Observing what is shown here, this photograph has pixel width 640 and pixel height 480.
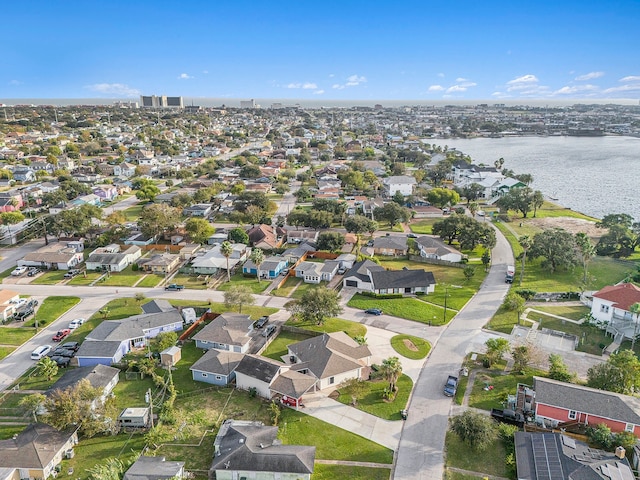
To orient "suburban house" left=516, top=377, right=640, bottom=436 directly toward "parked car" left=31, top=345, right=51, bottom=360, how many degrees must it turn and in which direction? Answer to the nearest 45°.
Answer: approximately 90° to its right

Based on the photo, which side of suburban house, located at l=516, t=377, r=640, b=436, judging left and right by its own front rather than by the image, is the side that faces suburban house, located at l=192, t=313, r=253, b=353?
front

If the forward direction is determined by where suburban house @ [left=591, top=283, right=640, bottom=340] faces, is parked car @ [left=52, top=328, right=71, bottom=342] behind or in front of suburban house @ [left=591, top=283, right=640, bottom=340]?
in front

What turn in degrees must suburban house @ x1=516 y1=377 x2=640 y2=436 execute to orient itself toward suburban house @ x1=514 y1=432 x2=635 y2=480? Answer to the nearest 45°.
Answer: approximately 90° to its left

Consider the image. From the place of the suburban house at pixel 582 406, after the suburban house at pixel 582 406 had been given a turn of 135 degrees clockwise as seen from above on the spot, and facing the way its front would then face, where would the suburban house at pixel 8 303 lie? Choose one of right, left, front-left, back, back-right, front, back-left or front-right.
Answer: back-left

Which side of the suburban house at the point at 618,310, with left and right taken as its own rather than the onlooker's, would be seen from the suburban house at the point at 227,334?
front

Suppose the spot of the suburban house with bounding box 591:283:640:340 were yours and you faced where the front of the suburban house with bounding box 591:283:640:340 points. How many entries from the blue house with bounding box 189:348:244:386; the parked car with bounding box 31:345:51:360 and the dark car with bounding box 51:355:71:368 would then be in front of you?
3

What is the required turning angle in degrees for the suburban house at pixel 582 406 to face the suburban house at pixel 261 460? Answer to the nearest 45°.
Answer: approximately 45° to its left

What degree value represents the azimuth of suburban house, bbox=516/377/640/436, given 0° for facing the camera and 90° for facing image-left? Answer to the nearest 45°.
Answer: approximately 90°

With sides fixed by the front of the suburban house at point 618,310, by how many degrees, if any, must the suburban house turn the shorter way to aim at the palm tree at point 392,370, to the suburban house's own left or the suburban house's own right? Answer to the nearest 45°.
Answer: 0° — it already faces it

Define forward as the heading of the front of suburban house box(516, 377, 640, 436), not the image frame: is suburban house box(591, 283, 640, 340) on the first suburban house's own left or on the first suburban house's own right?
on the first suburban house's own right

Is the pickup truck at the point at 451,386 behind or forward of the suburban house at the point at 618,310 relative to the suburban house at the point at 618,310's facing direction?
forward

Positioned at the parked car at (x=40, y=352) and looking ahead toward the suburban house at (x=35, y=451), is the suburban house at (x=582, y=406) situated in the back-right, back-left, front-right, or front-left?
front-left

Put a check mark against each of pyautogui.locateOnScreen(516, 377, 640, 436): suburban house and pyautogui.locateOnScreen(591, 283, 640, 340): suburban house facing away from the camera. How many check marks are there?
0

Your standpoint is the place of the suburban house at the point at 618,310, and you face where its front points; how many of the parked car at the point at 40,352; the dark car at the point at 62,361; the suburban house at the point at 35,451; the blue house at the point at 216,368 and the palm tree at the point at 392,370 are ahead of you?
5

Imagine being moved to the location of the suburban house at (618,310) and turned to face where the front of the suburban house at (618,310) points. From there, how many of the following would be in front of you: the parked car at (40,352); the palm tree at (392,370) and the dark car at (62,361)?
3

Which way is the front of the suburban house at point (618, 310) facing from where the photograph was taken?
facing the viewer and to the left of the viewer
